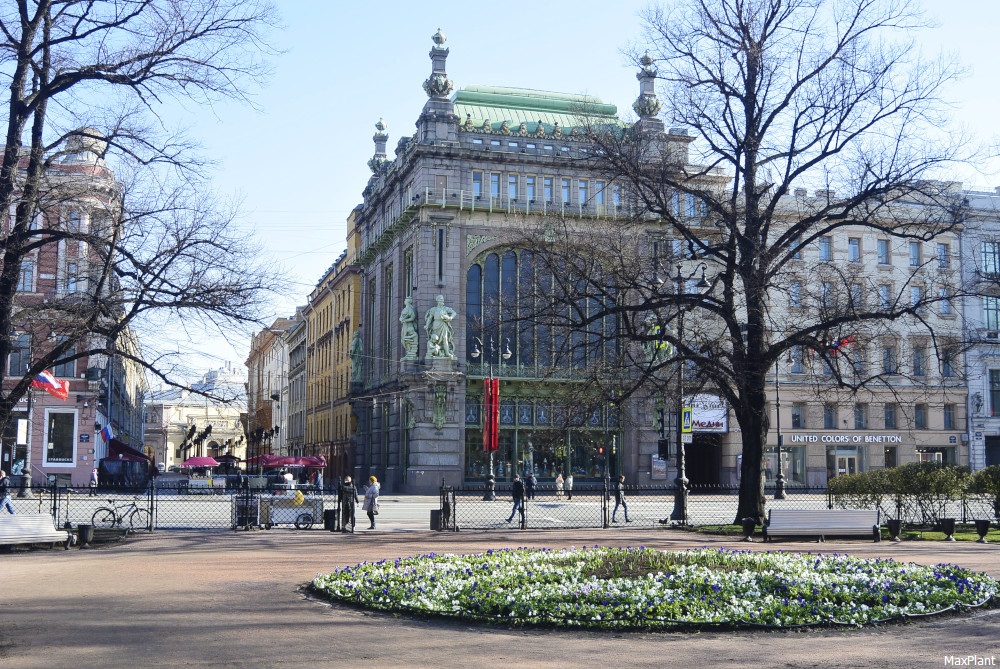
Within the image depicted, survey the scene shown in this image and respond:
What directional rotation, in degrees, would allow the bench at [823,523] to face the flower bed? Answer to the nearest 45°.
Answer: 0° — it already faces it

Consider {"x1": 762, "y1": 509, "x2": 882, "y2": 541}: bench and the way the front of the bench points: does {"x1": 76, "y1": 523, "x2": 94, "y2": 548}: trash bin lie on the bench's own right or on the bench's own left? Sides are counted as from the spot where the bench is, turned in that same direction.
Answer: on the bench's own right

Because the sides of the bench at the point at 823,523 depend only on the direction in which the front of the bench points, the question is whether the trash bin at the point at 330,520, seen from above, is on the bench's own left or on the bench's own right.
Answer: on the bench's own right

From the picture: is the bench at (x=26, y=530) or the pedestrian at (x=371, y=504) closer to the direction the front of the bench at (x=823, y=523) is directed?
the bench

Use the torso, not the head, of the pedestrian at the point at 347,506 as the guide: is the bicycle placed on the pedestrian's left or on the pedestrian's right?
on the pedestrian's right

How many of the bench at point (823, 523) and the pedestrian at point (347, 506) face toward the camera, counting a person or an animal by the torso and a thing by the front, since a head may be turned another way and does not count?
2

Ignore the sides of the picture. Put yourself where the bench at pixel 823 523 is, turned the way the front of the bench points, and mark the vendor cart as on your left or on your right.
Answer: on your right

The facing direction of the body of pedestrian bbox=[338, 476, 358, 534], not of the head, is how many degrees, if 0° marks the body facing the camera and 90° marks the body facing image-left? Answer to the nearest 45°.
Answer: approximately 0°
